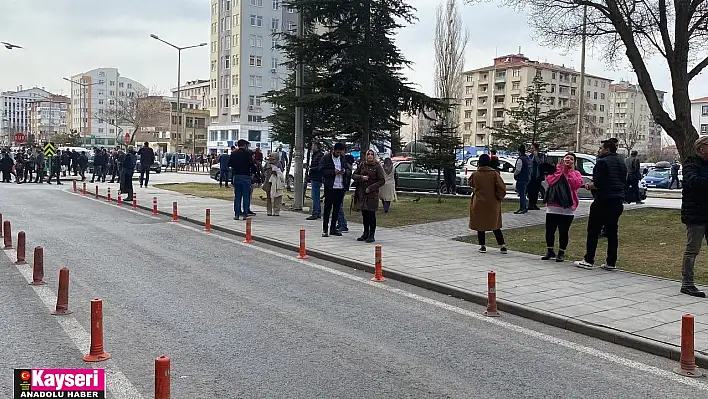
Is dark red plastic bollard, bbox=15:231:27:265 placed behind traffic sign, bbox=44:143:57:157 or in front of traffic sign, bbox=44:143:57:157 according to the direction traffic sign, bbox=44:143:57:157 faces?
in front

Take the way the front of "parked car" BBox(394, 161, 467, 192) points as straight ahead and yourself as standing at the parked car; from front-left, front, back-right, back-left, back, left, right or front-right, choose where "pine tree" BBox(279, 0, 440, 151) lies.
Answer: right

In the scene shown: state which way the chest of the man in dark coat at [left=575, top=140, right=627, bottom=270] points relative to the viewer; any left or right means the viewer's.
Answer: facing away from the viewer and to the left of the viewer

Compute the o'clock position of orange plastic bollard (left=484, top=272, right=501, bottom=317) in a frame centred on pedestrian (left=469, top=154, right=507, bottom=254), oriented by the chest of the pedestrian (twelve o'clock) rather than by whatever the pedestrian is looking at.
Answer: The orange plastic bollard is roughly at 6 o'clock from the pedestrian.

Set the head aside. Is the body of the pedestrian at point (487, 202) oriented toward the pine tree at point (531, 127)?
yes

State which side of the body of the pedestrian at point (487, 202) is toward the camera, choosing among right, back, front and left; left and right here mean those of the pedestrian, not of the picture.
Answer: back
